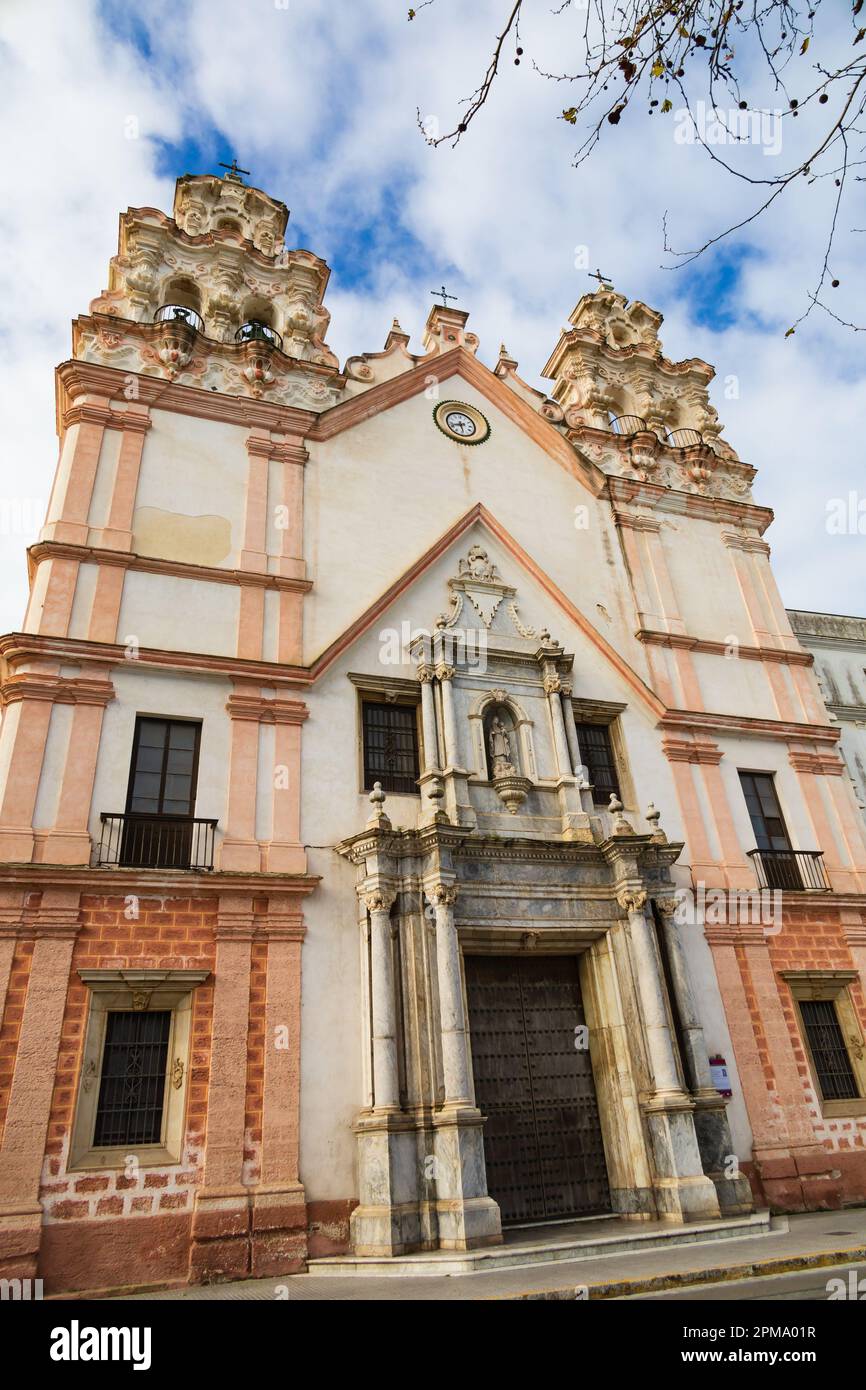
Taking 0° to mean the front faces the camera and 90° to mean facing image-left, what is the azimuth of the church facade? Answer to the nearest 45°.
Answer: approximately 315°
